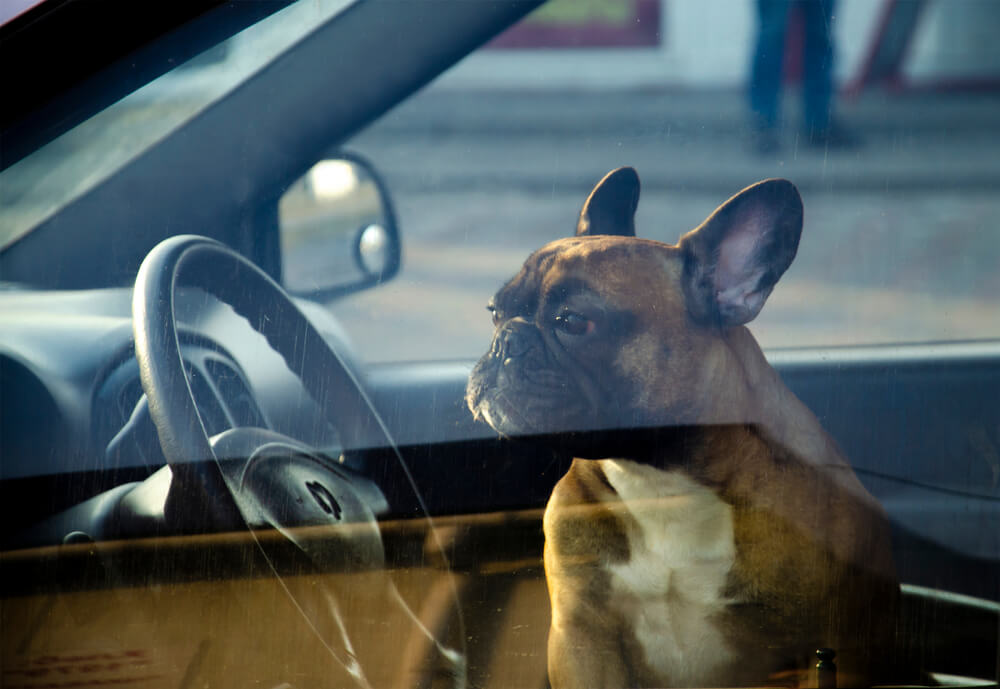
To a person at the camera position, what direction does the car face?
facing away from the viewer and to the left of the viewer

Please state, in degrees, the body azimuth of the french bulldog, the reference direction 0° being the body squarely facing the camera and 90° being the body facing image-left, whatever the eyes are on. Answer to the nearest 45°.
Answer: approximately 45°
